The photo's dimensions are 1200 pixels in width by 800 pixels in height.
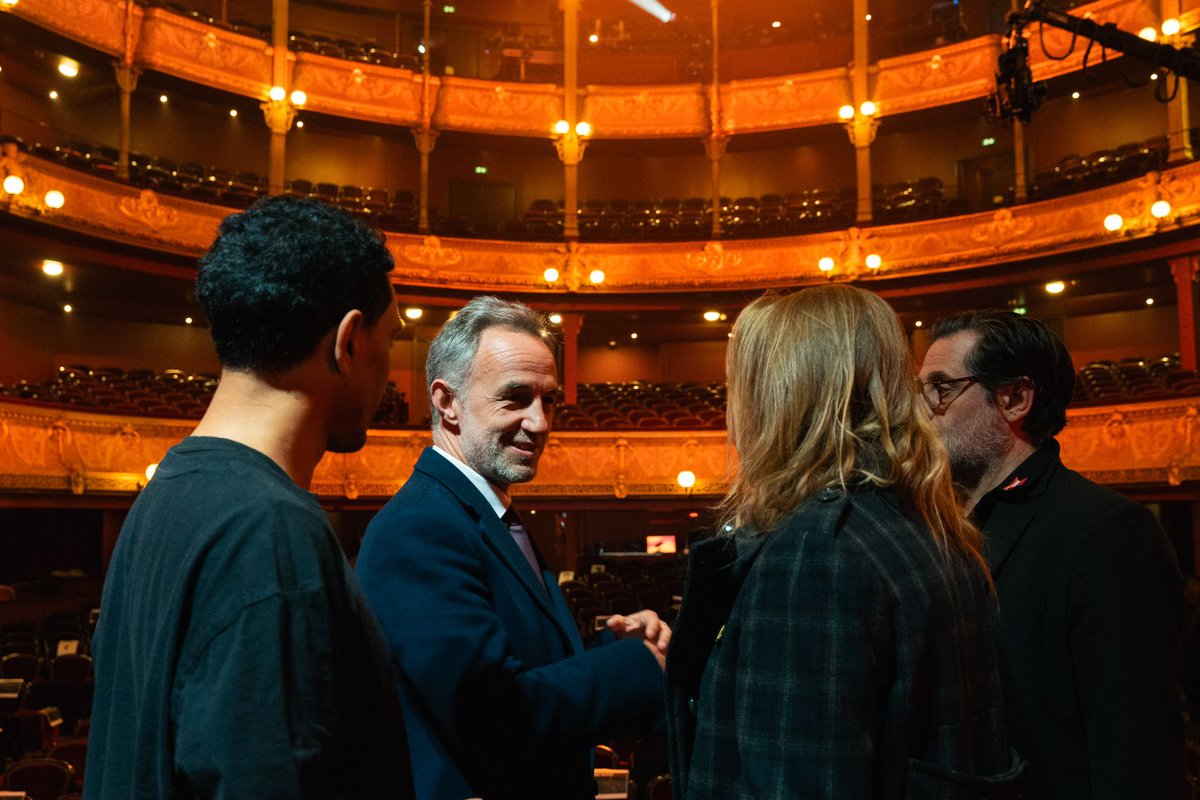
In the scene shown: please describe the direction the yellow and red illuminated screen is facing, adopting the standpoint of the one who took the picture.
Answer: facing the viewer

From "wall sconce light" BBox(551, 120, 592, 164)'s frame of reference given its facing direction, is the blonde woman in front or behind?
in front

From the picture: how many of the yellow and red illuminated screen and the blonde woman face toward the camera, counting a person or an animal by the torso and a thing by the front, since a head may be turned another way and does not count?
1

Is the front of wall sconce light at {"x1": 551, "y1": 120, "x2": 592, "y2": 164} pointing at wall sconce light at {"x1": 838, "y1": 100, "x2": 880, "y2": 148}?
no

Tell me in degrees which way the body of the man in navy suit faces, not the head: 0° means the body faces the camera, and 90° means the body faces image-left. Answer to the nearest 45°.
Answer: approximately 315°

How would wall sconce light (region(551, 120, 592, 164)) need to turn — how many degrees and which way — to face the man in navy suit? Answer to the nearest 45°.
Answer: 0° — it already faces them

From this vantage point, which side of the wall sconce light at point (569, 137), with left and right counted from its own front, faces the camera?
front

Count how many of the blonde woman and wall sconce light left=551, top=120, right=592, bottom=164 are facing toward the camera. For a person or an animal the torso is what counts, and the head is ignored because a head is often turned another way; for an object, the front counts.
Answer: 1

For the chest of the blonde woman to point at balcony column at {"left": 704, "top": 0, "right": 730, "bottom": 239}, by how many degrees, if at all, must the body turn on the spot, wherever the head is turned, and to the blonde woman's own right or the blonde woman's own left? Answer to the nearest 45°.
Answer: approximately 45° to the blonde woman's own right

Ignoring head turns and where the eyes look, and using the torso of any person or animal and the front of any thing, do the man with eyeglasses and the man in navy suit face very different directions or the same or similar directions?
very different directions

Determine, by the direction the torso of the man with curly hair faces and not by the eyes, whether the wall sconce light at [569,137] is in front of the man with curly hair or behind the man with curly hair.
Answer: in front

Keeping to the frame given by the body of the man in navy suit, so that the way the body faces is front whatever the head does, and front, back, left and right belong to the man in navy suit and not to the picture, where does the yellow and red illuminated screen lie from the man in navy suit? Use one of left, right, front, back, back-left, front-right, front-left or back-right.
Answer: back-left

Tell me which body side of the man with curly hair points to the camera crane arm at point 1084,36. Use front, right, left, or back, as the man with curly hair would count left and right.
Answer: front

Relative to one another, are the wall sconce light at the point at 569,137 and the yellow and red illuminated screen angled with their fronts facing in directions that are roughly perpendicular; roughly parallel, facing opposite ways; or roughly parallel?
roughly parallel

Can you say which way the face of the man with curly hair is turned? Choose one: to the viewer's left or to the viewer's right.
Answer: to the viewer's right

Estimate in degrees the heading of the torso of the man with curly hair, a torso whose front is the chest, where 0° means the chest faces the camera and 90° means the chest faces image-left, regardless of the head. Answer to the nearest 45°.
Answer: approximately 225°

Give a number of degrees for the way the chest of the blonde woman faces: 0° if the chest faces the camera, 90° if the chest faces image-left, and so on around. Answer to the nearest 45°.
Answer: approximately 135°

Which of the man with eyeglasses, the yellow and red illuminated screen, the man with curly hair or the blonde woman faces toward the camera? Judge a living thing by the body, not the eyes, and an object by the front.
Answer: the yellow and red illuminated screen

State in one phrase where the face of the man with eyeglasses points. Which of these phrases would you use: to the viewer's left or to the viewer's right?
to the viewer's left

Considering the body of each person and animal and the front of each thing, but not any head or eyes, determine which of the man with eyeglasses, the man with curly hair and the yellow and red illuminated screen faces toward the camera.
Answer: the yellow and red illuminated screen

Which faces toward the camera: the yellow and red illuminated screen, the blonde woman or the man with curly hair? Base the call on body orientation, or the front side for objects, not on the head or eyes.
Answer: the yellow and red illuminated screen

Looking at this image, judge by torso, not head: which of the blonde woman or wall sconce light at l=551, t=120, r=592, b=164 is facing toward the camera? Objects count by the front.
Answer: the wall sconce light
